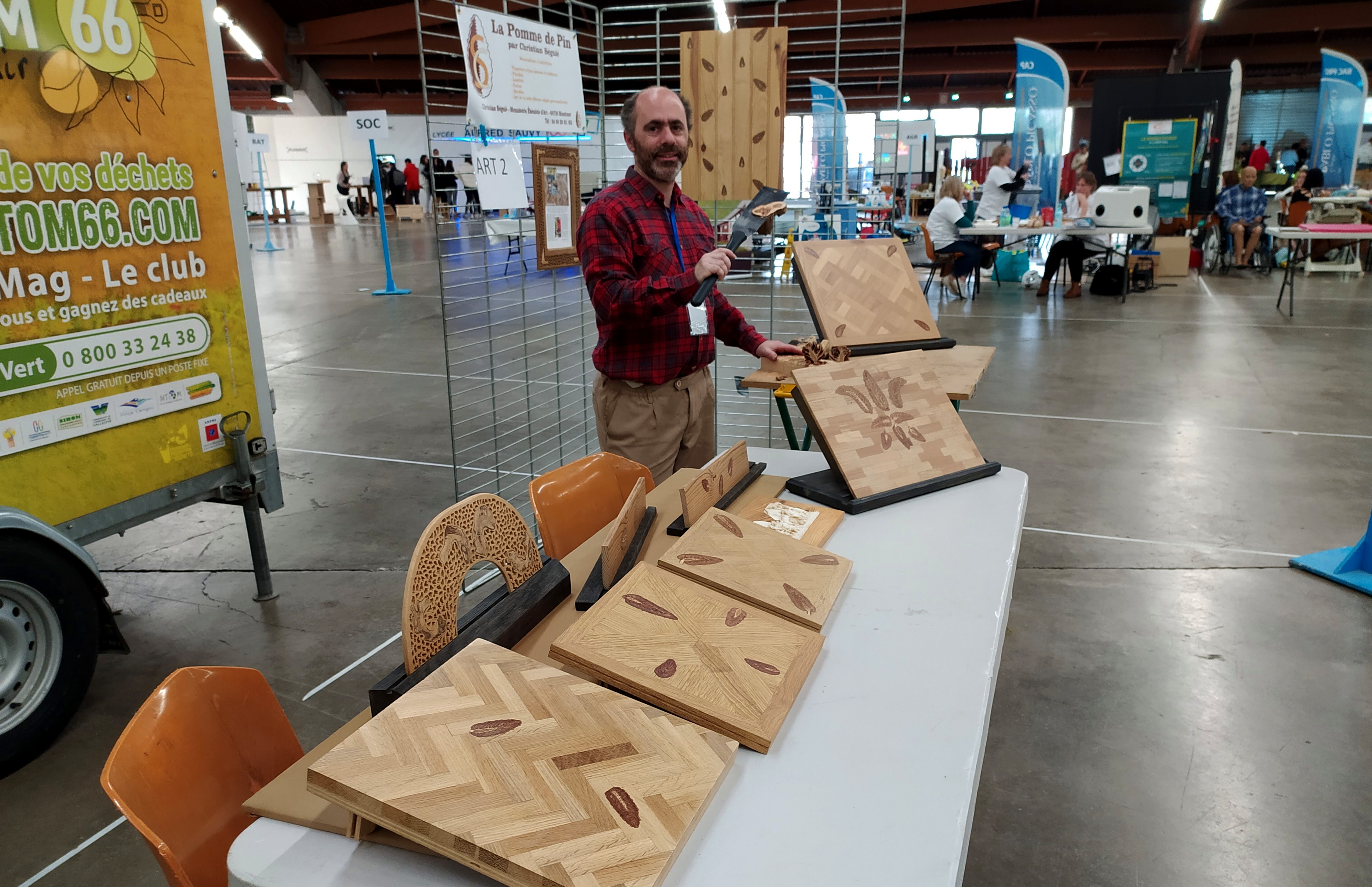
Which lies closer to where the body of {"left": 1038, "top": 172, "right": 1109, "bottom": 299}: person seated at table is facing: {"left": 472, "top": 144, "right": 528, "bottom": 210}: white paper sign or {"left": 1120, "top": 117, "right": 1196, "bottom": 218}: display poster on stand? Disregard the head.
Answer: the white paper sign

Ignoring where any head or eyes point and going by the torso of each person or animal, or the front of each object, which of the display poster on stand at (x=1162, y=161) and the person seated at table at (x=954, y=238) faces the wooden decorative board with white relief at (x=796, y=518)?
the display poster on stand

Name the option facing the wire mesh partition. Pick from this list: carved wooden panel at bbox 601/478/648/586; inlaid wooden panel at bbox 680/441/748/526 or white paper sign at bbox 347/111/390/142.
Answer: the white paper sign

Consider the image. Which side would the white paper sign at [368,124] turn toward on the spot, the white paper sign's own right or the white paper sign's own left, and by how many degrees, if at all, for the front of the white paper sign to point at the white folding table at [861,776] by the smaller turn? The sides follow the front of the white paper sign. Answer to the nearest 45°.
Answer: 0° — it already faces it

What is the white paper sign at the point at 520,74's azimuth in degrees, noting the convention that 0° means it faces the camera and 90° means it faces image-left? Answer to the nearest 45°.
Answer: approximately 315°

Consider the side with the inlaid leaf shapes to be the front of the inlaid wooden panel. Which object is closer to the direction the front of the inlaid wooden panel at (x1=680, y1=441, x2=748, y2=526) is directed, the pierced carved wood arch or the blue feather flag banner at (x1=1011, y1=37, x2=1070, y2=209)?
the pierced carved wood arch

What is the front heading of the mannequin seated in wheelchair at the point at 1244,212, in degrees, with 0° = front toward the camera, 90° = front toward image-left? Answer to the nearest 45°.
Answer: approximately 0°

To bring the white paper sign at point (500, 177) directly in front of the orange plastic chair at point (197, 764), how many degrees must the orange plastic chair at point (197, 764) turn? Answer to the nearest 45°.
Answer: approximately 90° to its left

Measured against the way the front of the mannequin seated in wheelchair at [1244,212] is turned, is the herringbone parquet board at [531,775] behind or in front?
in front

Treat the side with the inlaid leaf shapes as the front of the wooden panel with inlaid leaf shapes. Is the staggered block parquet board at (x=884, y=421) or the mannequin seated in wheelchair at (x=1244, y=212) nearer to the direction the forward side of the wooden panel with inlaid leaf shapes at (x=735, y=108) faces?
the staggered block parquet board

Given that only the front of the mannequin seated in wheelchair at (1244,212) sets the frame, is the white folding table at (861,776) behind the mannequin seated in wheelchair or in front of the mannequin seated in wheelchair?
in front

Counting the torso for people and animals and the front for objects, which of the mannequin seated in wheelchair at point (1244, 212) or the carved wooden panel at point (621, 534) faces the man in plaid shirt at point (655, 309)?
the mannequin seated in wheelchair
